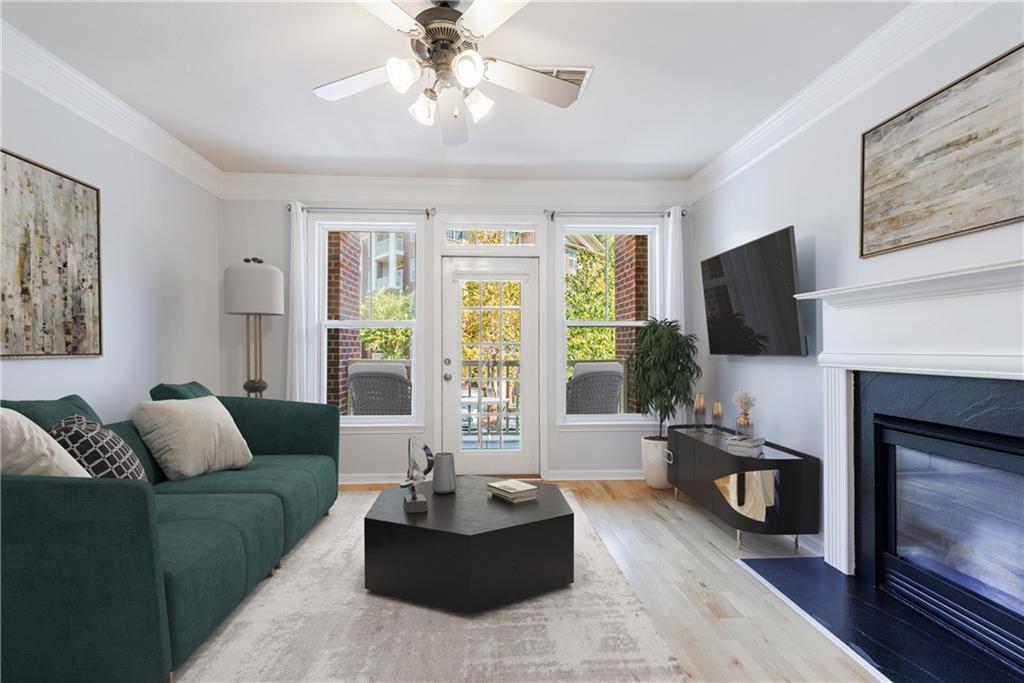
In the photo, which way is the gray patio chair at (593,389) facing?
away from the camera

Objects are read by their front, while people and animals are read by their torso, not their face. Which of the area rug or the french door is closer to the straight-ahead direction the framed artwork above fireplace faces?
the area rug

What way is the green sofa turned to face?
to the viewer's right

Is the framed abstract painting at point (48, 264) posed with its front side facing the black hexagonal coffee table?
yes

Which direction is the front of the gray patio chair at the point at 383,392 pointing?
away from the camera

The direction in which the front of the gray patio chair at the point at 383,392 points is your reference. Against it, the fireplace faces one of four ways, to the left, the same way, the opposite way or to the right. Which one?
to the left

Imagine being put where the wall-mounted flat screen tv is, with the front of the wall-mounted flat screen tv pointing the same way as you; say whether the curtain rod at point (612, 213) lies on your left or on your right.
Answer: on your right

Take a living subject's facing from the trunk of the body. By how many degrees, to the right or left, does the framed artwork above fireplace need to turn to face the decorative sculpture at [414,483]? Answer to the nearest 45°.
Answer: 0° — it already faces it

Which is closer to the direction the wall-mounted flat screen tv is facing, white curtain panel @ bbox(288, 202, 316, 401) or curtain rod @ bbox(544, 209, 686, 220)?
the white curtain panel

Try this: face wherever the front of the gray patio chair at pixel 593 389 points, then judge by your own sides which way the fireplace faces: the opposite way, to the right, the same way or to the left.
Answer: to the left

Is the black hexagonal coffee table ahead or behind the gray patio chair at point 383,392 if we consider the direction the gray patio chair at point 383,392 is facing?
behind

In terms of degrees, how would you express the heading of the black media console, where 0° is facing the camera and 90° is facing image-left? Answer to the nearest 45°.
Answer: approximately 45°

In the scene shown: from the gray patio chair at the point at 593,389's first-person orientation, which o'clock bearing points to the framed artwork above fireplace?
The framed artwork above fireplace is roughly at 5 o'clock from the gray patio chair.
